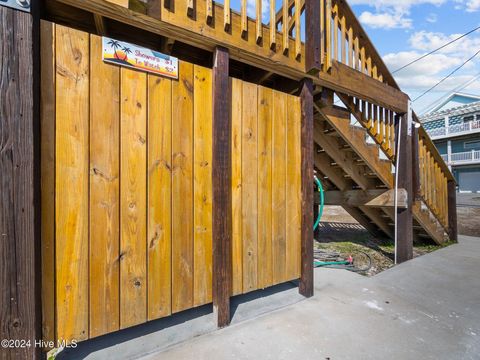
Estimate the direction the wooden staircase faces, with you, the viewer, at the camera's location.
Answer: facing away from the viewer and to the right of the viewer

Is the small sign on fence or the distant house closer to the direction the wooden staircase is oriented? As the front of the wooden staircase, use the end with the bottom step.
the distant house

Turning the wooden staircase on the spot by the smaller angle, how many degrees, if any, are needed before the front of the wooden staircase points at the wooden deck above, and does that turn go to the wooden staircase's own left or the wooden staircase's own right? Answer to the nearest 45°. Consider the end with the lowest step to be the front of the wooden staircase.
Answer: approximately 135° to the wooden staircase's own right

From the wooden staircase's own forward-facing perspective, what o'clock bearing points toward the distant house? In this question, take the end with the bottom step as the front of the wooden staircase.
The distant house is roughly at 11 o'clock from the wooden staircase.

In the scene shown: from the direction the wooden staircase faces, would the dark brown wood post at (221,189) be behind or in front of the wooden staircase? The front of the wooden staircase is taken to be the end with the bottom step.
behind

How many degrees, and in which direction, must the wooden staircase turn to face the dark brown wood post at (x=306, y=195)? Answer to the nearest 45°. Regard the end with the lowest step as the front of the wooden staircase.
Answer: approximately 135° to its right

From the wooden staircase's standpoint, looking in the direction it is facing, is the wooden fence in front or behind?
behind

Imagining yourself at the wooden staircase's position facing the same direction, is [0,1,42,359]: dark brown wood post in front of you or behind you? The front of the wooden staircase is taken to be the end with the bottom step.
behind
